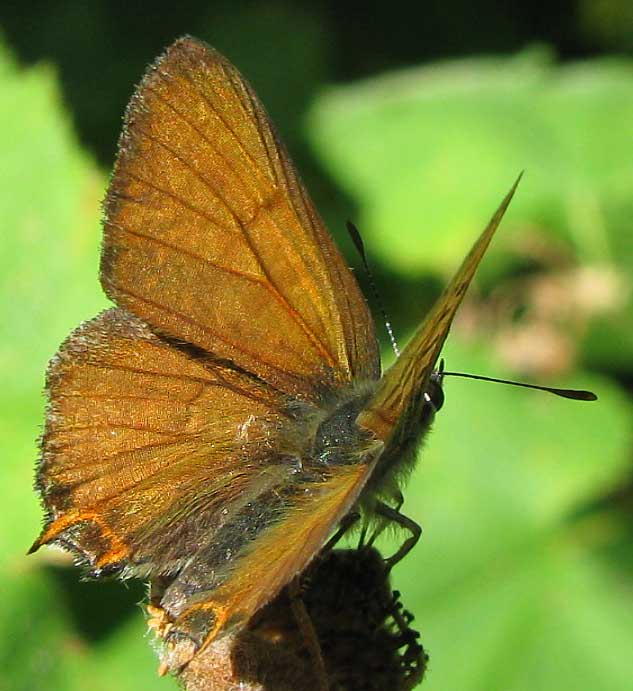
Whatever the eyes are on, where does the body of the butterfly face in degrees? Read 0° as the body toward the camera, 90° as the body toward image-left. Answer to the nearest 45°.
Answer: approximately 225°
